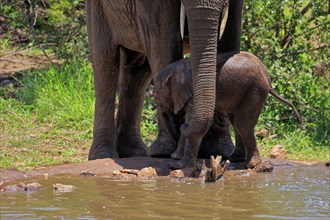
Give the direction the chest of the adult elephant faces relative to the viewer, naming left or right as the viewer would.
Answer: facing the viewer and to the right of the viewer

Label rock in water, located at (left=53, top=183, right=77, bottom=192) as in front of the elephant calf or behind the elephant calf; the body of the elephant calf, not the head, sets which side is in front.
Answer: in front

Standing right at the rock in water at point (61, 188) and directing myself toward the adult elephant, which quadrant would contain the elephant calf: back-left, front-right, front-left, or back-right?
front-right

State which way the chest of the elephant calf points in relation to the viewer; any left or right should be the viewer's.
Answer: facing to the left of the viewer

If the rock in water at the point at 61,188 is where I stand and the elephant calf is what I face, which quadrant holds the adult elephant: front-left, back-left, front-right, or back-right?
front-left
